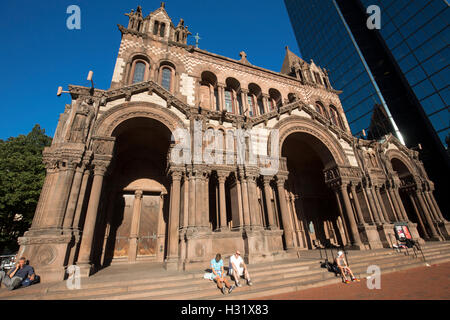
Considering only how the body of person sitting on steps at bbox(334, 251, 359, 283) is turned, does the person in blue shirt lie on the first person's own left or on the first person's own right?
on the first person's own right

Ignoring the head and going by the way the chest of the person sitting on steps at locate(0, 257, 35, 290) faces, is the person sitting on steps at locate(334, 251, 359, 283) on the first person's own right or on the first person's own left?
on the first person's own left

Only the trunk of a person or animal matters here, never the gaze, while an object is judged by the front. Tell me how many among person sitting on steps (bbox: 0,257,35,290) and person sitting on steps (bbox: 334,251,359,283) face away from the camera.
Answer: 0

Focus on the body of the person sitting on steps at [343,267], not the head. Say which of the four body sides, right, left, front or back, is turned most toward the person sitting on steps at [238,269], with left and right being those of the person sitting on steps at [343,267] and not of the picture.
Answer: right

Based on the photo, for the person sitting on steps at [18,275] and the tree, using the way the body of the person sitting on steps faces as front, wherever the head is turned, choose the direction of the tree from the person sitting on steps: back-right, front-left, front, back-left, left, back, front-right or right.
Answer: back-right

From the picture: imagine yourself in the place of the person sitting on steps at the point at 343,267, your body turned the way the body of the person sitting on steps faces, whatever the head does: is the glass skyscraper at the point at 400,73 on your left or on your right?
on your left

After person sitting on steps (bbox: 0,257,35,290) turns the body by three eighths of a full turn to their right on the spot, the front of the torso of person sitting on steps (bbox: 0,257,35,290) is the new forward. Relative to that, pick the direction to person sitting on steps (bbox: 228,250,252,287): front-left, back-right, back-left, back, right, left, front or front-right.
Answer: back-right

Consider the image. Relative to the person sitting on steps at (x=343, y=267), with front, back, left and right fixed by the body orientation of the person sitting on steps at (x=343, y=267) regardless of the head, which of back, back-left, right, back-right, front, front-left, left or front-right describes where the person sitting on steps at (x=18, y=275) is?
right

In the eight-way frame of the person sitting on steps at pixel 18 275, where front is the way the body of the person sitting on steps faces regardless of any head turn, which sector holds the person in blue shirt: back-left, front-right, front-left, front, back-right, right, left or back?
left

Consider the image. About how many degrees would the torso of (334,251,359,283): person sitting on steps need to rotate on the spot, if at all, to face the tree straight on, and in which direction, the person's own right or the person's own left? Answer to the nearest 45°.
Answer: approximately 135° to the person's own right

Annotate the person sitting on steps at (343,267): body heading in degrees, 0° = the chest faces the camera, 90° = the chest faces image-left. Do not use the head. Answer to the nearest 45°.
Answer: approximately 315°
